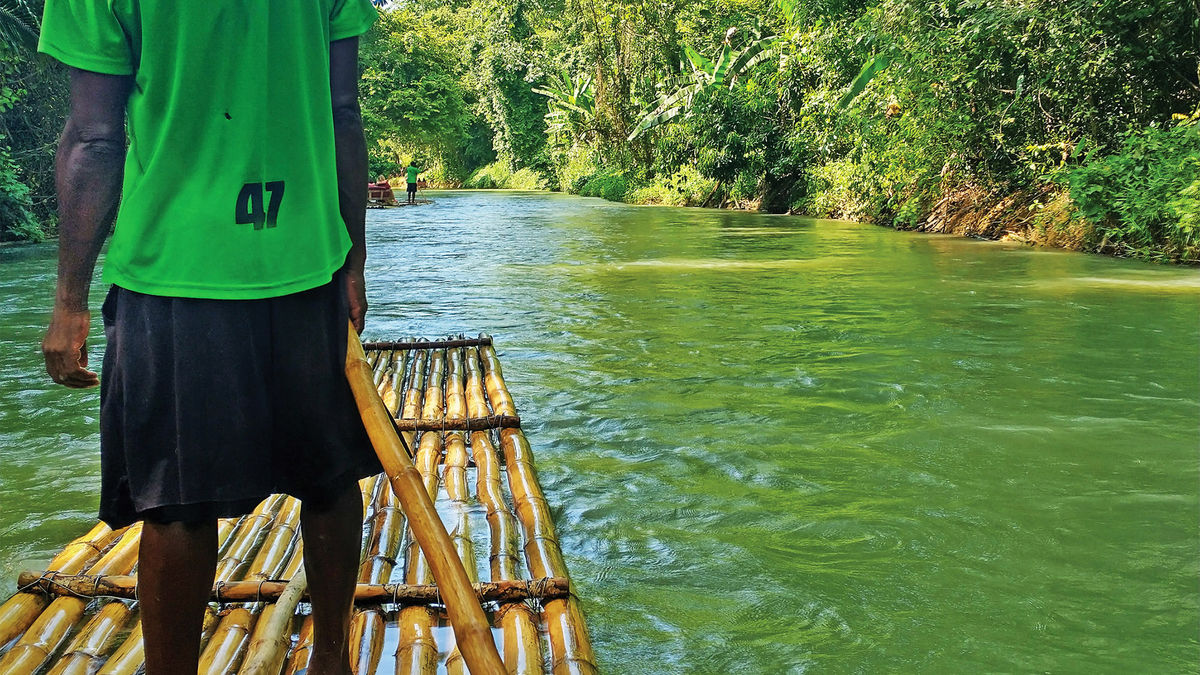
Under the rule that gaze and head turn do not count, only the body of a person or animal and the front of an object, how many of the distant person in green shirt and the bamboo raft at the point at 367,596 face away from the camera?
2

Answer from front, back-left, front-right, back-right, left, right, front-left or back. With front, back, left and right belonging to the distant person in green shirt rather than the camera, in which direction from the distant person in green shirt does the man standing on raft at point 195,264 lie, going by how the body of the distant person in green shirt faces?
back

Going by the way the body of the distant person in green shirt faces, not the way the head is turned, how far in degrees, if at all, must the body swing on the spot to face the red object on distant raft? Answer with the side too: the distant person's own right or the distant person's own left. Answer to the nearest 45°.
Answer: approximately 135° to the distant person's own left

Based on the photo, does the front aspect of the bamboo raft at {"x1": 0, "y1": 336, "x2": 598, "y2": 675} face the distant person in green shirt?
yes

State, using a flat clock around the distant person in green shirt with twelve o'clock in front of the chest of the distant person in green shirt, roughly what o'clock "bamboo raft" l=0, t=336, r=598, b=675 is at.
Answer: The bamboo raft is roughly at 6 o'clock from the distant person in green shirt.

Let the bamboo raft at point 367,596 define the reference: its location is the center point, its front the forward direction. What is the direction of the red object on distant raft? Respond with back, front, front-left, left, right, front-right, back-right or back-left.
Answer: front

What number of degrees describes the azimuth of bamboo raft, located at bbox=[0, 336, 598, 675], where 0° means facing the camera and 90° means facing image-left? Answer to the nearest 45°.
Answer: approximately 180°

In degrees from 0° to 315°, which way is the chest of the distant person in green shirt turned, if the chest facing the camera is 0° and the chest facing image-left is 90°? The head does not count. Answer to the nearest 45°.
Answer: approximately 180°

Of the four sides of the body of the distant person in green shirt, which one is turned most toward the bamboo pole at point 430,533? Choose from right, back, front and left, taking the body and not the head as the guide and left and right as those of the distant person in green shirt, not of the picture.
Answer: back

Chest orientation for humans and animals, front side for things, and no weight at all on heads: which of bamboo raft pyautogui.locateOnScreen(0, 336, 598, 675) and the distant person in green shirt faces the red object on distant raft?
the bamboo raft
